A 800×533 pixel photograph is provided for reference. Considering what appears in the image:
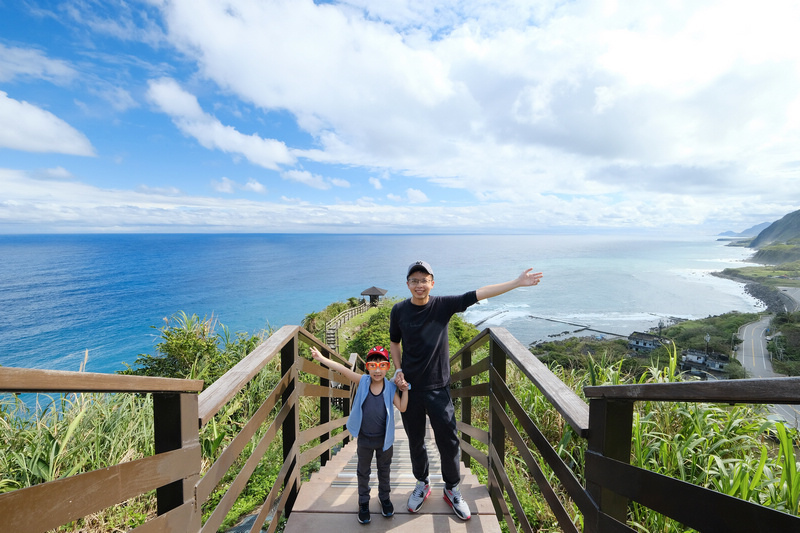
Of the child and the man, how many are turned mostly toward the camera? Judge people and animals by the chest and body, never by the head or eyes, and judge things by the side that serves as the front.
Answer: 2

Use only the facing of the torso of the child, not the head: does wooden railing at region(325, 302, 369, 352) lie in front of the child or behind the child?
behind

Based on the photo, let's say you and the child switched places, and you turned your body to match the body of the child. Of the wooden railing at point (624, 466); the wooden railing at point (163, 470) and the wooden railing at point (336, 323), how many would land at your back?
1

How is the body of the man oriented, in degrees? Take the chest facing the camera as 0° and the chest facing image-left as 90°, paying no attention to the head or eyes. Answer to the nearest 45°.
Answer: approximately 0°
